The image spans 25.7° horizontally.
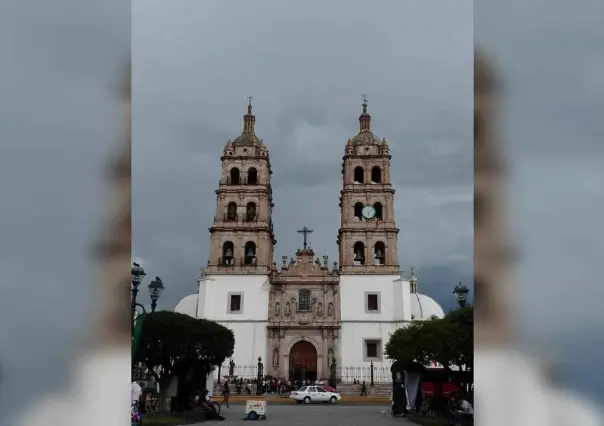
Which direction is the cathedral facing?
toward the camera

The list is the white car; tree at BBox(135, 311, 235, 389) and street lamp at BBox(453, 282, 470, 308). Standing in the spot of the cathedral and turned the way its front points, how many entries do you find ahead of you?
3

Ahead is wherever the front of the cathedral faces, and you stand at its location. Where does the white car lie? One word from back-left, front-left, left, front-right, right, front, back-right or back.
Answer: front

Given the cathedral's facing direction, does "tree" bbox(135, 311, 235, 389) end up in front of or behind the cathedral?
in front

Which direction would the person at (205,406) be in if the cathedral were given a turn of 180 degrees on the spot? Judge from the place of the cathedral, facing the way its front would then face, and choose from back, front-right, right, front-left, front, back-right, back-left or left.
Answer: back

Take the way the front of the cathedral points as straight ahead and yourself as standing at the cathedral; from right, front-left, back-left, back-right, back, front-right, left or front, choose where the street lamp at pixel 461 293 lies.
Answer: front

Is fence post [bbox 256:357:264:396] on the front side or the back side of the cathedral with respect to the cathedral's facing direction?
on the front side

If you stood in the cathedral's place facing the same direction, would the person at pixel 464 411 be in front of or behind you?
in front
